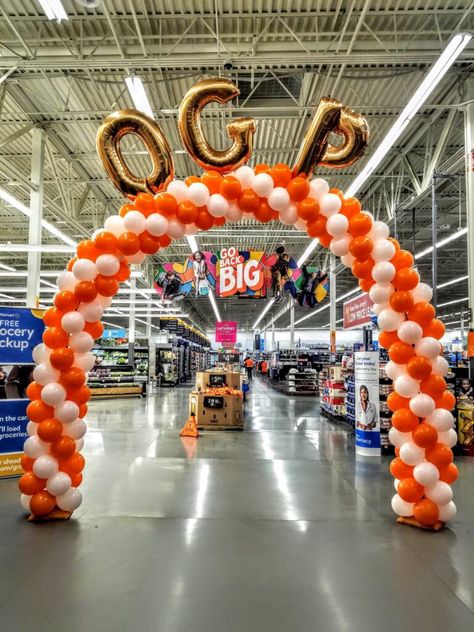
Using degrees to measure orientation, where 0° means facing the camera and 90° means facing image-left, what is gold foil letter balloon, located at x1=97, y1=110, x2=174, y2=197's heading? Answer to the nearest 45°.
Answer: approximately 0°

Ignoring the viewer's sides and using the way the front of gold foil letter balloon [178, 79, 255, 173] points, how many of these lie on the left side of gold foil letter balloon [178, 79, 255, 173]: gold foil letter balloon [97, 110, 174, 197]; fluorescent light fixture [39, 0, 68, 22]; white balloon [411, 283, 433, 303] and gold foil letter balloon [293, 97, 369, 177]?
2

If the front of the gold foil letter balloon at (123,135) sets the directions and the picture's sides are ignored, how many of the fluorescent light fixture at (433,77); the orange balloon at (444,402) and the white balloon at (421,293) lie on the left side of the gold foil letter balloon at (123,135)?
3

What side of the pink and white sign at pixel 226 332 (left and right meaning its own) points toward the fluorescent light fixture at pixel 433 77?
front

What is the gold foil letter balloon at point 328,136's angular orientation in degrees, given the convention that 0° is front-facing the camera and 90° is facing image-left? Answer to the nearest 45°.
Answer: approximately 0°

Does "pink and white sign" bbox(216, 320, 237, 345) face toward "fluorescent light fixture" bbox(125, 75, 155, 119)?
yes
